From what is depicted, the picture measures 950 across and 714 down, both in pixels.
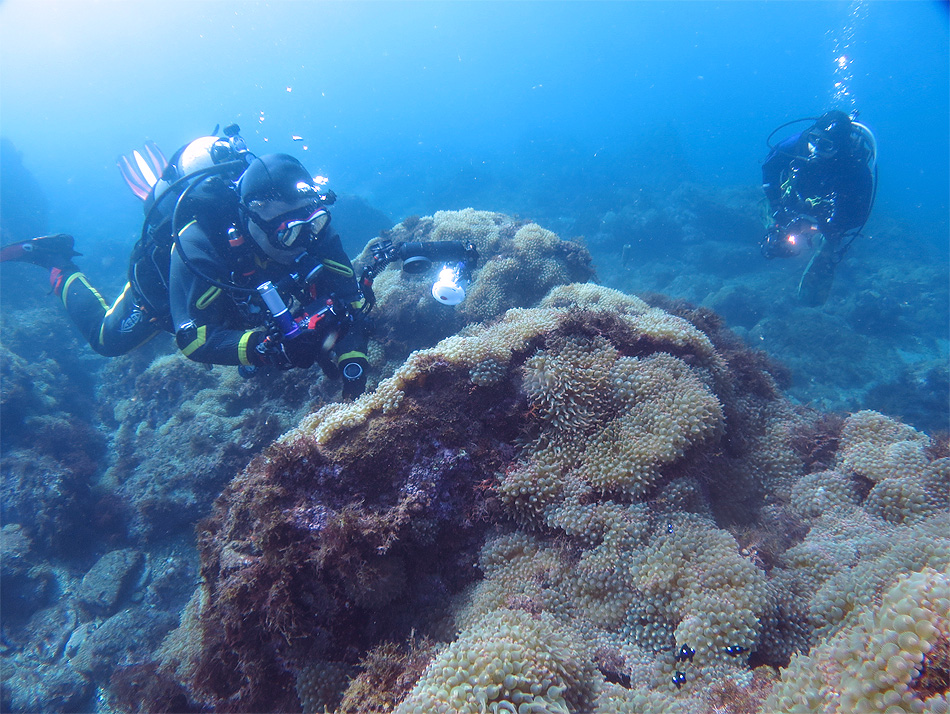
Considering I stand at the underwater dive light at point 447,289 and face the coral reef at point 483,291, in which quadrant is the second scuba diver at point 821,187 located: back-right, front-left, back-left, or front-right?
front-right

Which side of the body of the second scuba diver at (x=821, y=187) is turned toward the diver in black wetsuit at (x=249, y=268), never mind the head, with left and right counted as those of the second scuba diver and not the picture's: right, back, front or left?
front

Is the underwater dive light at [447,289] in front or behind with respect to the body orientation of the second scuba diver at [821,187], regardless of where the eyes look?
in front

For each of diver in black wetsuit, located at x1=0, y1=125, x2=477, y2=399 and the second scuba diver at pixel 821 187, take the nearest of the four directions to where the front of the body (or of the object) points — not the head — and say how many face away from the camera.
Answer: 0

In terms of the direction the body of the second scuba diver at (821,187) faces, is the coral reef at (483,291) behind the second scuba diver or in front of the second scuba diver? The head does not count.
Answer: in front

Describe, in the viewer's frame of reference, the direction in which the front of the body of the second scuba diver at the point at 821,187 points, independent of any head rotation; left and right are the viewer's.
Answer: facing the viewer and to the left of the viewer

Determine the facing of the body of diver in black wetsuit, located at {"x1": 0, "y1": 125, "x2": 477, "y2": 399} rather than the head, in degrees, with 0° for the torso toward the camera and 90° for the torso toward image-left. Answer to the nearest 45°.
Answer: approximately 315°
